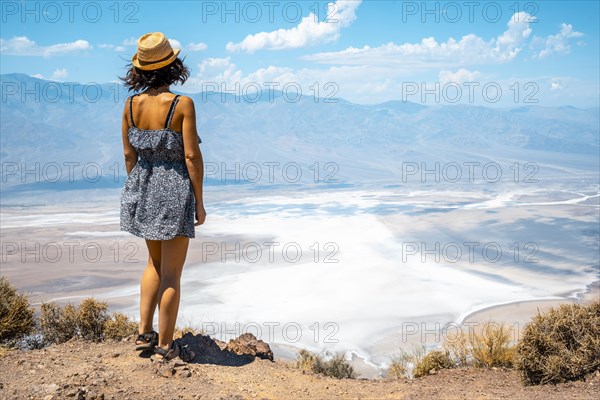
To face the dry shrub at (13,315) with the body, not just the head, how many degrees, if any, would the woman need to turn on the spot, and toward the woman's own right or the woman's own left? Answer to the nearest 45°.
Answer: approximately 90° to the woman's own left

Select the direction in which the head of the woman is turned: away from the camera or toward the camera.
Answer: away from the camera

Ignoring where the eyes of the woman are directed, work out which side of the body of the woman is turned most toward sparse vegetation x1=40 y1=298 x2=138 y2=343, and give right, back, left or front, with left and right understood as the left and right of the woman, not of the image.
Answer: left

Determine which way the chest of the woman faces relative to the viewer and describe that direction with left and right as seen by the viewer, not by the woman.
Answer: facing away from the viewer and to the right of the viewer

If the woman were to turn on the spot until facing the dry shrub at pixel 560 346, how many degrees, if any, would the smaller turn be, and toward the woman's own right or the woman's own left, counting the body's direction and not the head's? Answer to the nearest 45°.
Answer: approximately 45° to the woman's own right
